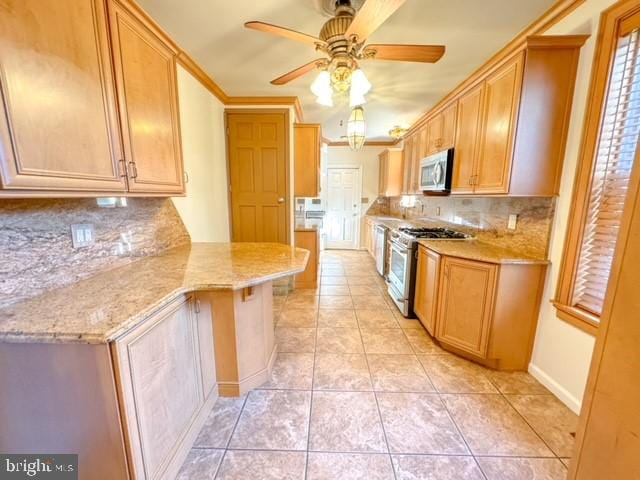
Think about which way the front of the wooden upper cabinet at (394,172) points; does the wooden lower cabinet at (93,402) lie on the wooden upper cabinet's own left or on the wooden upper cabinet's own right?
on the wooden upper cabinet's own left

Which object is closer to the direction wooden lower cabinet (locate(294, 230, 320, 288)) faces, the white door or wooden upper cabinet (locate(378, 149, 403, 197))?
the wooden upper cabinet

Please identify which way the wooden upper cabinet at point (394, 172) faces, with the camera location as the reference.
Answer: facing to the left of the viewer

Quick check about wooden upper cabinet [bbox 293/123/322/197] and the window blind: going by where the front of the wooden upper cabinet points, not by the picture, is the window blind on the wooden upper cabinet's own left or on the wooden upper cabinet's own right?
on the wooden upper cabinet's own right

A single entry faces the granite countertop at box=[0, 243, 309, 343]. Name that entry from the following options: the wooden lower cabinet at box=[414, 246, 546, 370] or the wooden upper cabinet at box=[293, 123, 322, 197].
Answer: the wooden lower cabinet

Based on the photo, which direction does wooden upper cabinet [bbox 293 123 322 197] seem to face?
to the viewer's right

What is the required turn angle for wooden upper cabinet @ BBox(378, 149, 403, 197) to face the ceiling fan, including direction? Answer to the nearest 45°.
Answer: approximately 90° to its left

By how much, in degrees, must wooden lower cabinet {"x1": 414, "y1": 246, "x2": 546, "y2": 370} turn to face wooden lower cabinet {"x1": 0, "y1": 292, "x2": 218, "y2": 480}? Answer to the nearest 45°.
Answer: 0° — it already faces it

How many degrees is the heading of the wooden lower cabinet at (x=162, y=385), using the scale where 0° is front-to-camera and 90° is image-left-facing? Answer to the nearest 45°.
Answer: approximately 315°

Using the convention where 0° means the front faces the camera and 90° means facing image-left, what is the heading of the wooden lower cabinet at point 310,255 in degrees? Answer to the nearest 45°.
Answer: approximately 270°
